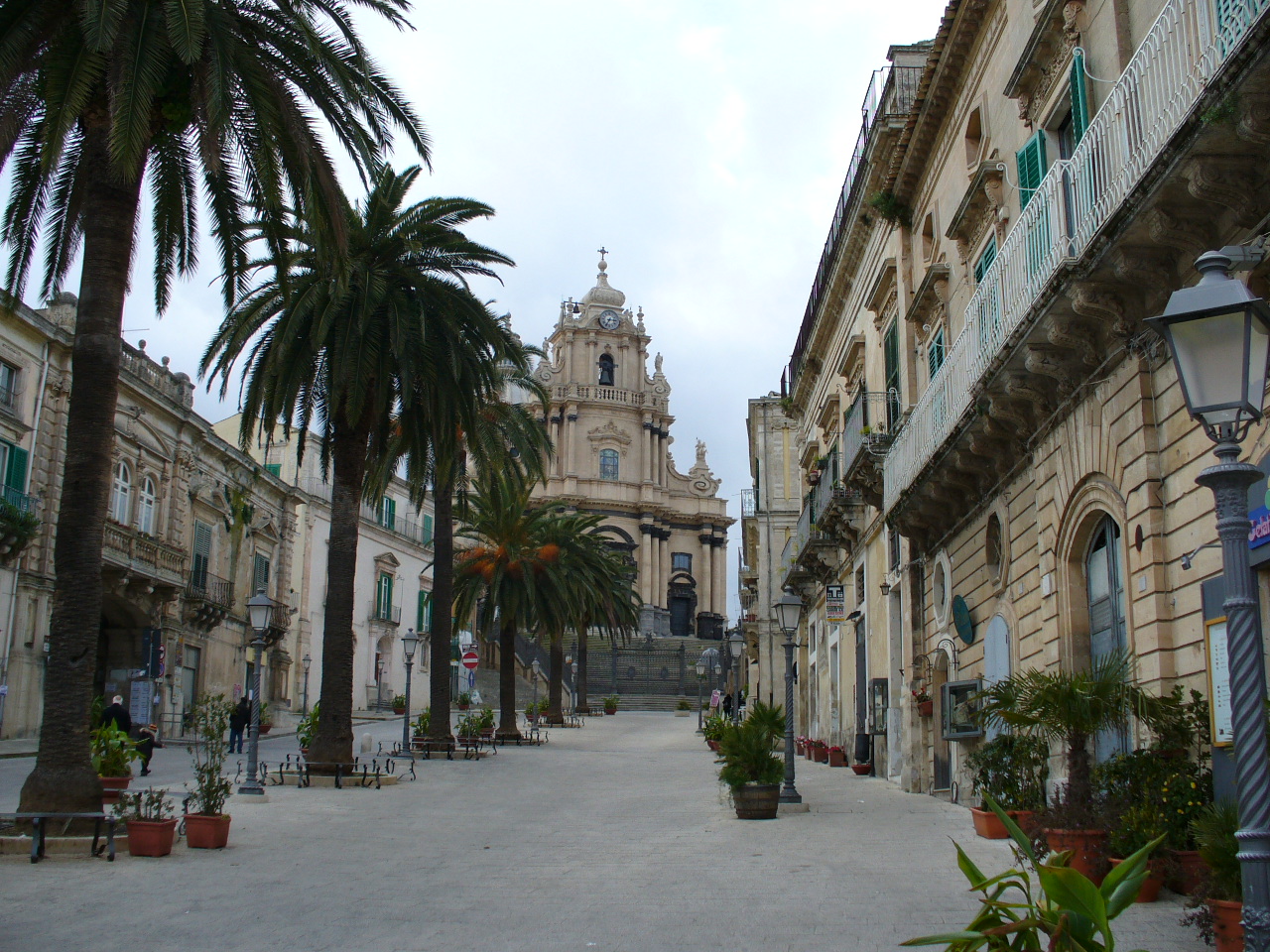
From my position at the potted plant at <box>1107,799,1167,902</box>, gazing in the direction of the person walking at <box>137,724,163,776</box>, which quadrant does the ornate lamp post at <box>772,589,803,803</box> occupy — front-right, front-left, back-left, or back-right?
front-right

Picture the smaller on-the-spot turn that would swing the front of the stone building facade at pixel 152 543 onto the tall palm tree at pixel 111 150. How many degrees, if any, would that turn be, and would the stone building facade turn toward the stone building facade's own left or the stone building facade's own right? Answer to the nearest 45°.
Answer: approximately 45° to the stone building facade's own right

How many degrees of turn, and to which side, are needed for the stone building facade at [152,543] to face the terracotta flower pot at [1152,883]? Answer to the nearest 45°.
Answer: approximately 45° to its right

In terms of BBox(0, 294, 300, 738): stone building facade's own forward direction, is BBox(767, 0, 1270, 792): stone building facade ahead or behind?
ahead

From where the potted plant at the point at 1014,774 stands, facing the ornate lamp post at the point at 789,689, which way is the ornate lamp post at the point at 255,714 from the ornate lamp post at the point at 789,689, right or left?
left

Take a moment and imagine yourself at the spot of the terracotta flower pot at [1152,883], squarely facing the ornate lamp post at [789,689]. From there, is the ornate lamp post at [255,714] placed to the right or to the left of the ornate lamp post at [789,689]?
left

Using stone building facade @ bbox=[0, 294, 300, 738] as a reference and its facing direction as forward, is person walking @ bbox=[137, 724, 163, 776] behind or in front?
in front

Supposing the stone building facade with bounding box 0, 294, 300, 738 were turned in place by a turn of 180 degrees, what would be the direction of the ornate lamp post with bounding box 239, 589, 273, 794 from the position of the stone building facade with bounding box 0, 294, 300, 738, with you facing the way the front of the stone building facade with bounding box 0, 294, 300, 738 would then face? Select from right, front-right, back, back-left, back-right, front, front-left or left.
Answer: back-left

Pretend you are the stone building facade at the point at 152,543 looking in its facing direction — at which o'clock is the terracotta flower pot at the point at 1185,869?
The terracotta flower pot is roughly at 1 o'clock from the stone building facade.

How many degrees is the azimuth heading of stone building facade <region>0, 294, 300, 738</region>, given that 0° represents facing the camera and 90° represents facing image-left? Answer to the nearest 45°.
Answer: approximately 315°

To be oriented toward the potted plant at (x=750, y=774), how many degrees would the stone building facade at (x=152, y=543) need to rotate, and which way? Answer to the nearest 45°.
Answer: approximately 45° to its right

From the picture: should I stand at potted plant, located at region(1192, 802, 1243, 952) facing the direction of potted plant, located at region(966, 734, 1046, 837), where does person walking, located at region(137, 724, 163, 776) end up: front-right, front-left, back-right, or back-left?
front-left

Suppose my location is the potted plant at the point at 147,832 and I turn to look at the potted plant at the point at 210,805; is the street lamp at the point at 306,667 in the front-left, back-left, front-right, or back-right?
front-left

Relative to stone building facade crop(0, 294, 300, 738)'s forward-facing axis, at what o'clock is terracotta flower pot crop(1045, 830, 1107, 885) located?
The terracotta flower pot is roughly at 1 o'clock from the stone building facade.

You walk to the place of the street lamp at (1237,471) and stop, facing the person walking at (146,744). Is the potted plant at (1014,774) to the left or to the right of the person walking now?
right
